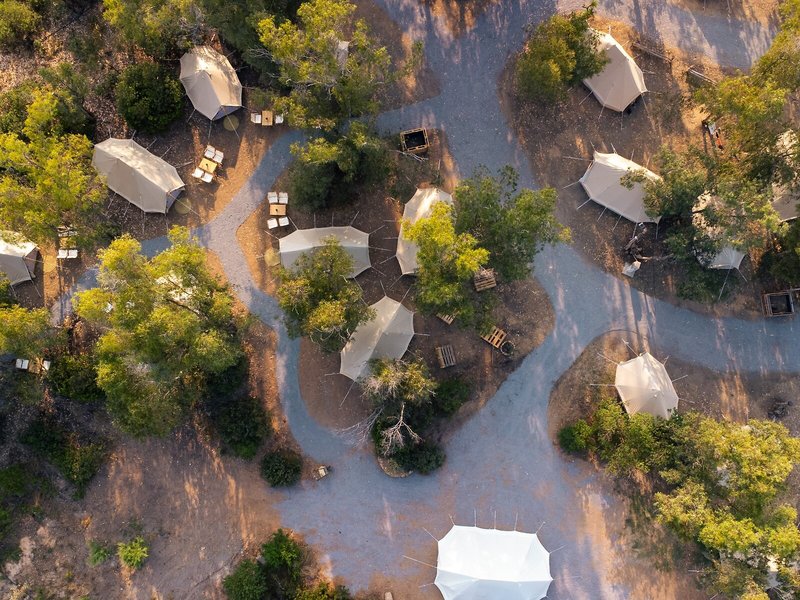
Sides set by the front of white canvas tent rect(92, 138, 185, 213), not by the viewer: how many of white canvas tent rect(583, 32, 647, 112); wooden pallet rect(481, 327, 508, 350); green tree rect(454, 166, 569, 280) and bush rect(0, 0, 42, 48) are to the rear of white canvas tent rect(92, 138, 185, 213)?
1

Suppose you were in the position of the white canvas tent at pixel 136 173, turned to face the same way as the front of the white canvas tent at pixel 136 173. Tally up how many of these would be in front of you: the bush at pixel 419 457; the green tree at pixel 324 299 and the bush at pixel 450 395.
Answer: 3

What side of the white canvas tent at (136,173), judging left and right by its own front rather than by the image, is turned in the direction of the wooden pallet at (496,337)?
front

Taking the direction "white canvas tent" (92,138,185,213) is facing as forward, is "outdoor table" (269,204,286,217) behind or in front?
in front

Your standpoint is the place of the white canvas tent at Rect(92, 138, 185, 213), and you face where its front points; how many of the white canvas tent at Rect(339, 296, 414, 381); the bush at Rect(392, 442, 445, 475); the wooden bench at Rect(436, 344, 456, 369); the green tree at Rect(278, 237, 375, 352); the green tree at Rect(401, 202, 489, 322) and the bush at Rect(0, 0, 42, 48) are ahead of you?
5

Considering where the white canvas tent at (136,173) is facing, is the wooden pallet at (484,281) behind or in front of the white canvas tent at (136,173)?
in front

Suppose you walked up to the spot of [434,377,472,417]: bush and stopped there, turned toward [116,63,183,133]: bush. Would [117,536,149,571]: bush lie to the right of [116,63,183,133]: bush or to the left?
left

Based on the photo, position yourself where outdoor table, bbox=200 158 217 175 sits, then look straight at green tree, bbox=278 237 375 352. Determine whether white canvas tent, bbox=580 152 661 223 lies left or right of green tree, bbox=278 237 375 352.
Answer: left

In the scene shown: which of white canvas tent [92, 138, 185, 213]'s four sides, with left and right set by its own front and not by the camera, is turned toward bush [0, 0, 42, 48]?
back

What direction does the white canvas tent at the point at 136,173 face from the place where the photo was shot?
facing the viewer and to the right of the viewer

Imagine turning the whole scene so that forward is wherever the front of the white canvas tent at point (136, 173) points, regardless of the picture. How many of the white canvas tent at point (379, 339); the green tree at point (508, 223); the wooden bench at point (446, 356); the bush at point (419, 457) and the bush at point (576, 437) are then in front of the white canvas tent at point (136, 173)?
5

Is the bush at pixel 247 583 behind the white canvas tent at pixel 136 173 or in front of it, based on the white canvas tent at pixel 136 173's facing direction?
in front

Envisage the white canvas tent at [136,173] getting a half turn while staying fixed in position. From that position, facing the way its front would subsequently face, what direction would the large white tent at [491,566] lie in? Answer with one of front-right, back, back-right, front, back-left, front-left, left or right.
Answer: back

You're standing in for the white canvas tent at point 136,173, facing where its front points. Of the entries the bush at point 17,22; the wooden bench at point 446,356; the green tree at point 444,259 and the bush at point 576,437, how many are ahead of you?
3

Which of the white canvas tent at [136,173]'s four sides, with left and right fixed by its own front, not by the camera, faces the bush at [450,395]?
front
